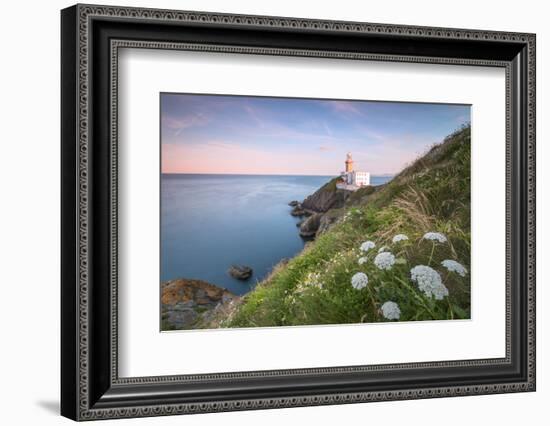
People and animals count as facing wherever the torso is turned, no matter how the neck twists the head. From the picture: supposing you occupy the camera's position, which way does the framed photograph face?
facing the viewer and to the right of the viewer
